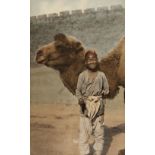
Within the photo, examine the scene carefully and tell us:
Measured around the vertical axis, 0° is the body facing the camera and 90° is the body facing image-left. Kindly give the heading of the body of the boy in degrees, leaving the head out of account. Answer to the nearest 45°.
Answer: approximately 0°

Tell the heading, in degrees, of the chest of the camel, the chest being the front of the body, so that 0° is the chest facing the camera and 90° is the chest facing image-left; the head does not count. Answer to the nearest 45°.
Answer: approximately 90°

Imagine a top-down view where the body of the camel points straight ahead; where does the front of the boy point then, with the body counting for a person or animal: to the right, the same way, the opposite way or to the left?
to the left
